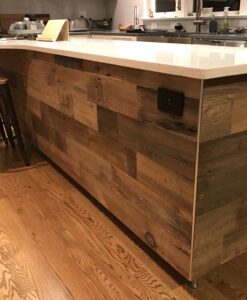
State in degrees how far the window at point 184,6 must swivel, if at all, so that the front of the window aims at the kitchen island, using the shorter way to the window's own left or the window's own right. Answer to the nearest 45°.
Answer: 0° — it already faces it

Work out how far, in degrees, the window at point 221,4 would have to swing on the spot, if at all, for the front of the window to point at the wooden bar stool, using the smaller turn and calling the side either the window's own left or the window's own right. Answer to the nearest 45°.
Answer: approximately 45° to the window's own right

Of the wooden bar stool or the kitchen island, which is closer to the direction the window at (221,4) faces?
the kitchen island

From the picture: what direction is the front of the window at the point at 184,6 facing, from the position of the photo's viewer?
facing the viewer

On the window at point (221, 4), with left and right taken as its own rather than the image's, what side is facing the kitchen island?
front

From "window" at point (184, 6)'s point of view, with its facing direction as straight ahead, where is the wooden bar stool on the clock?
The wooden bar stool is roughly at 1 o'clock from the window.

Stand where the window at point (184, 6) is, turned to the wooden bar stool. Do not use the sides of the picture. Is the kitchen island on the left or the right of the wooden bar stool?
left

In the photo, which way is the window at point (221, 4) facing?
toward the camera
